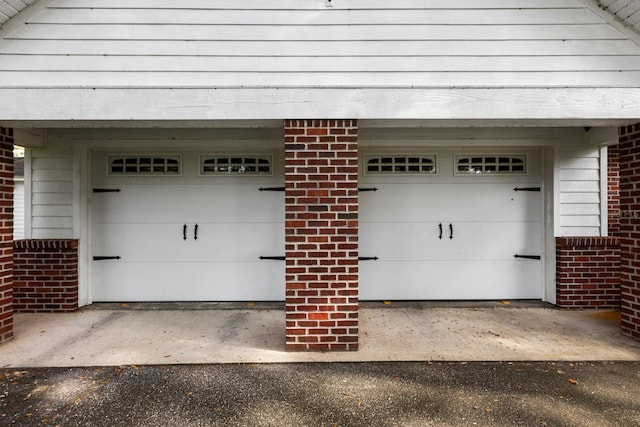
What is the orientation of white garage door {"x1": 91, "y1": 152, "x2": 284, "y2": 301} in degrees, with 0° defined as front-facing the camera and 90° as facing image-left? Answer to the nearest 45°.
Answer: approximately 0°

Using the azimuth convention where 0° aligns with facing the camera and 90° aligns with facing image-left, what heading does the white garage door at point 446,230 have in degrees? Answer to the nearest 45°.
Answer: approximately 0°

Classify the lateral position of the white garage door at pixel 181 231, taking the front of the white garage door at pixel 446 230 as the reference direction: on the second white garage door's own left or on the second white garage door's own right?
on the second white garage door's own right

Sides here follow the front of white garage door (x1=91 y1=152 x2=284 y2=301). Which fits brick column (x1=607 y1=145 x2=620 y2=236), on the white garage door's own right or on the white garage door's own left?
on the white garage door's own left

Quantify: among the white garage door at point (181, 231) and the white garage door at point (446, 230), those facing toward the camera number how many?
2

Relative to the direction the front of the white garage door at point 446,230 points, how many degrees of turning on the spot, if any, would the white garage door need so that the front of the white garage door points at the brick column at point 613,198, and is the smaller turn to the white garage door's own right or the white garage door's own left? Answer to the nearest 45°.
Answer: approximately 90° to the white garage door's own left
